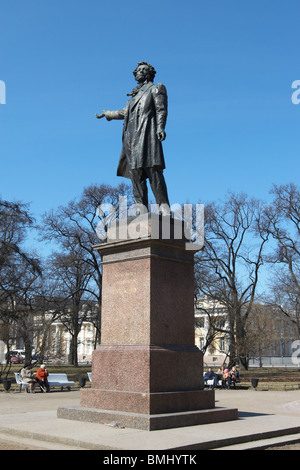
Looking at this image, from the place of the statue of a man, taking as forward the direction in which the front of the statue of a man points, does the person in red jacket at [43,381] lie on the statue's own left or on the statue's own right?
on the statue's own right

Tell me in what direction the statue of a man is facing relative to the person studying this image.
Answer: facing the viewer and to the left of the viewer

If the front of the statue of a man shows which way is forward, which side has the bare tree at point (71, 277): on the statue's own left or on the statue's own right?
on the statue's own right
